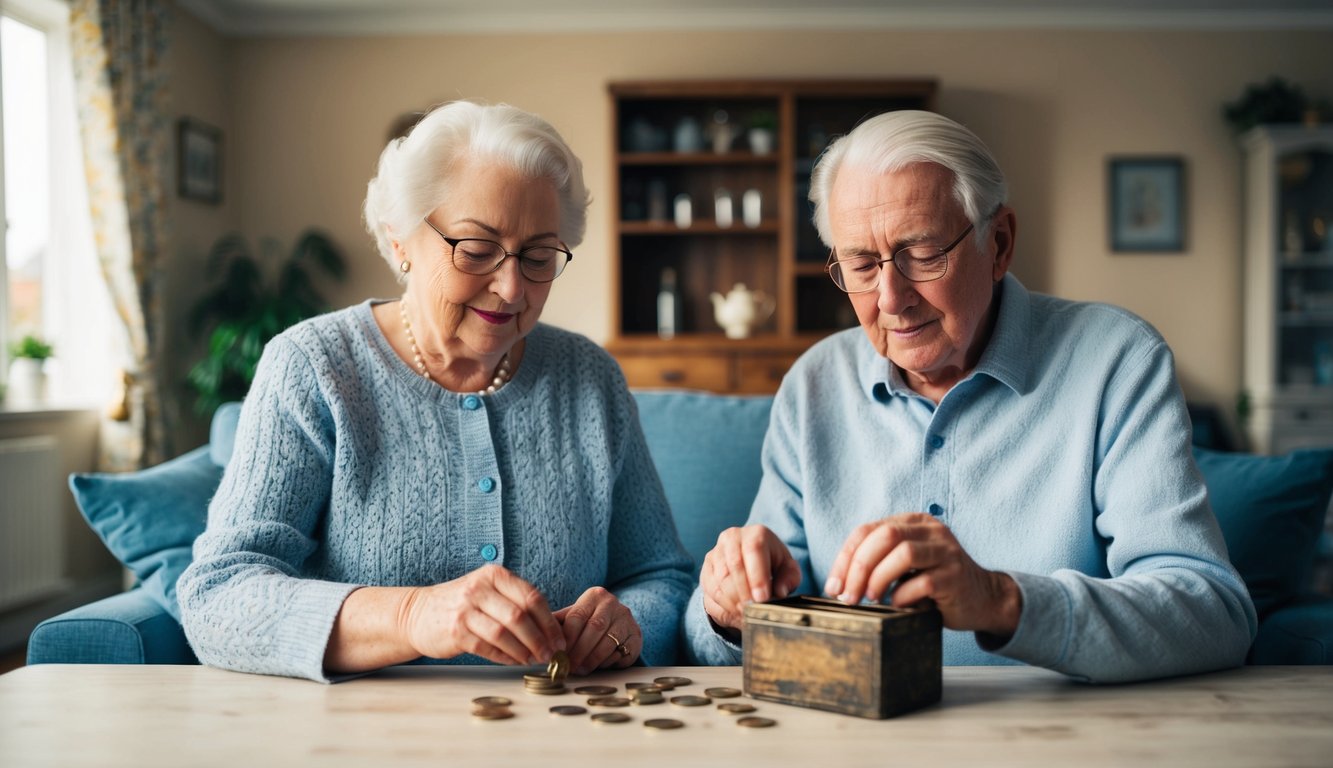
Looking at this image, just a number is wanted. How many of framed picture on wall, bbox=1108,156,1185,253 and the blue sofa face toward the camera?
2

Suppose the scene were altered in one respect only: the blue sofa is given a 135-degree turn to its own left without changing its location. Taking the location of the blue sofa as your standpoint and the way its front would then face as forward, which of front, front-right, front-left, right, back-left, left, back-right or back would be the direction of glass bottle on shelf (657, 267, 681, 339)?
front-left

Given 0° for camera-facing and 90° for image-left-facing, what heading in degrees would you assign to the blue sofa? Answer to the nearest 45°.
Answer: approximately 0°

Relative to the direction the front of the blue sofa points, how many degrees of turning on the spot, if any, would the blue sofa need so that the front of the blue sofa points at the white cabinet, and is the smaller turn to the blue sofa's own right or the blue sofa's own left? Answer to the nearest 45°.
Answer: approximately 135° to the blue sofa's own left

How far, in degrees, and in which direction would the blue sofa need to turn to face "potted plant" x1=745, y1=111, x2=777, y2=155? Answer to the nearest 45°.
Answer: approximately 180°

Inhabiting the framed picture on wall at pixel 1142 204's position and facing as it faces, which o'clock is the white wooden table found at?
The white wooden table is roughly at 12 o'clock from the framed picture on wall.

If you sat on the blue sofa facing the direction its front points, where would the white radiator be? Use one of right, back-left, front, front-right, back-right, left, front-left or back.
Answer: back-right

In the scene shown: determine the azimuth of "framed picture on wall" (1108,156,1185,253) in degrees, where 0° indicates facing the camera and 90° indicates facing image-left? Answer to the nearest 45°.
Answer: approximately 0°
